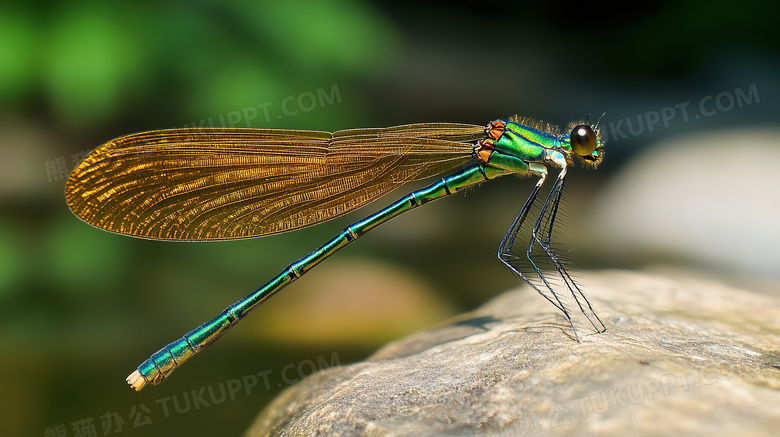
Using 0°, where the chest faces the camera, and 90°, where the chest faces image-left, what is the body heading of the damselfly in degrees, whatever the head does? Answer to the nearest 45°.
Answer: approximately 270°
